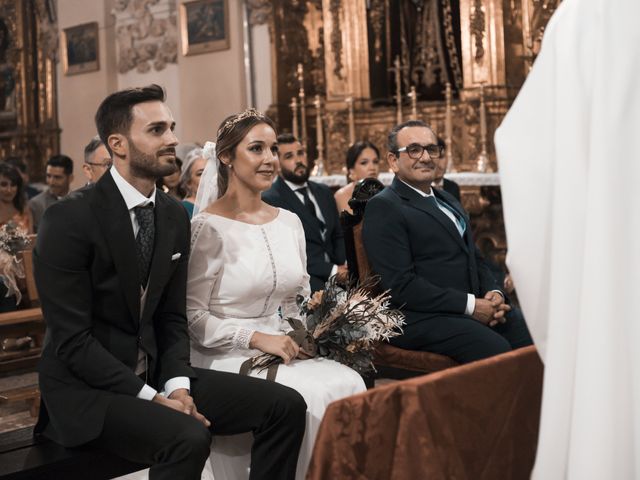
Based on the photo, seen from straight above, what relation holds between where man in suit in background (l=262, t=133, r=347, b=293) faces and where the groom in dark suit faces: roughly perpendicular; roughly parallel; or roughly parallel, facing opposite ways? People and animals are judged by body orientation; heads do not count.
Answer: roughly parallel

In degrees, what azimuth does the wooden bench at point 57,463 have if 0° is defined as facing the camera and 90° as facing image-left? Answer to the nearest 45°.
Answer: approximately 315°

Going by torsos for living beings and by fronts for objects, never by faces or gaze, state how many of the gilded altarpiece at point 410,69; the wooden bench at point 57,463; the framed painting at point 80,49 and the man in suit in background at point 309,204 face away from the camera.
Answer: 0

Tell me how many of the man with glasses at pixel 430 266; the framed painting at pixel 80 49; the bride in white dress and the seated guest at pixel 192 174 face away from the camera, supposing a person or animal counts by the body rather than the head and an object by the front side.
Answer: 0

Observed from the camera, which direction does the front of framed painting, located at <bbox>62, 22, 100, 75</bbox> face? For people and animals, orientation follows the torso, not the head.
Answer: facing the viewer and to the right of the viewer

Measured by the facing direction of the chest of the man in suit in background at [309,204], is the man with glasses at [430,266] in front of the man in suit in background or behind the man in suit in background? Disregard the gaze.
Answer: in front

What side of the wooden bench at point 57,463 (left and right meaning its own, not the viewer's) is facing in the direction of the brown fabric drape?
front

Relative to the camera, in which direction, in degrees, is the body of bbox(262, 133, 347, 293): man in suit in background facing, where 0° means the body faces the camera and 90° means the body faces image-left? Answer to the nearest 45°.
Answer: approximately 315°

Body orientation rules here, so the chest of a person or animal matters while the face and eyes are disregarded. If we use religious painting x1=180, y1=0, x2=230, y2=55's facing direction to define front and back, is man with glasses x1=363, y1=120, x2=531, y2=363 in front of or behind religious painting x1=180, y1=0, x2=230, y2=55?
in front

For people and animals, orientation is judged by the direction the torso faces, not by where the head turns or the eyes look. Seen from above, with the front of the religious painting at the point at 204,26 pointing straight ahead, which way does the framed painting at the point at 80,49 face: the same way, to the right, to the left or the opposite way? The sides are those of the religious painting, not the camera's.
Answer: the same way

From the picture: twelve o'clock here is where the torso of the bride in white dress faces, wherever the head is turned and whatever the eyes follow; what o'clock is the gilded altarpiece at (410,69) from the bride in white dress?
The gilded altarpiece is roughly at 8 o'clock from the bride in white dress.

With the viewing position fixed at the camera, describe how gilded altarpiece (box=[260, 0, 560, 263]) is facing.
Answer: facing the viewer
